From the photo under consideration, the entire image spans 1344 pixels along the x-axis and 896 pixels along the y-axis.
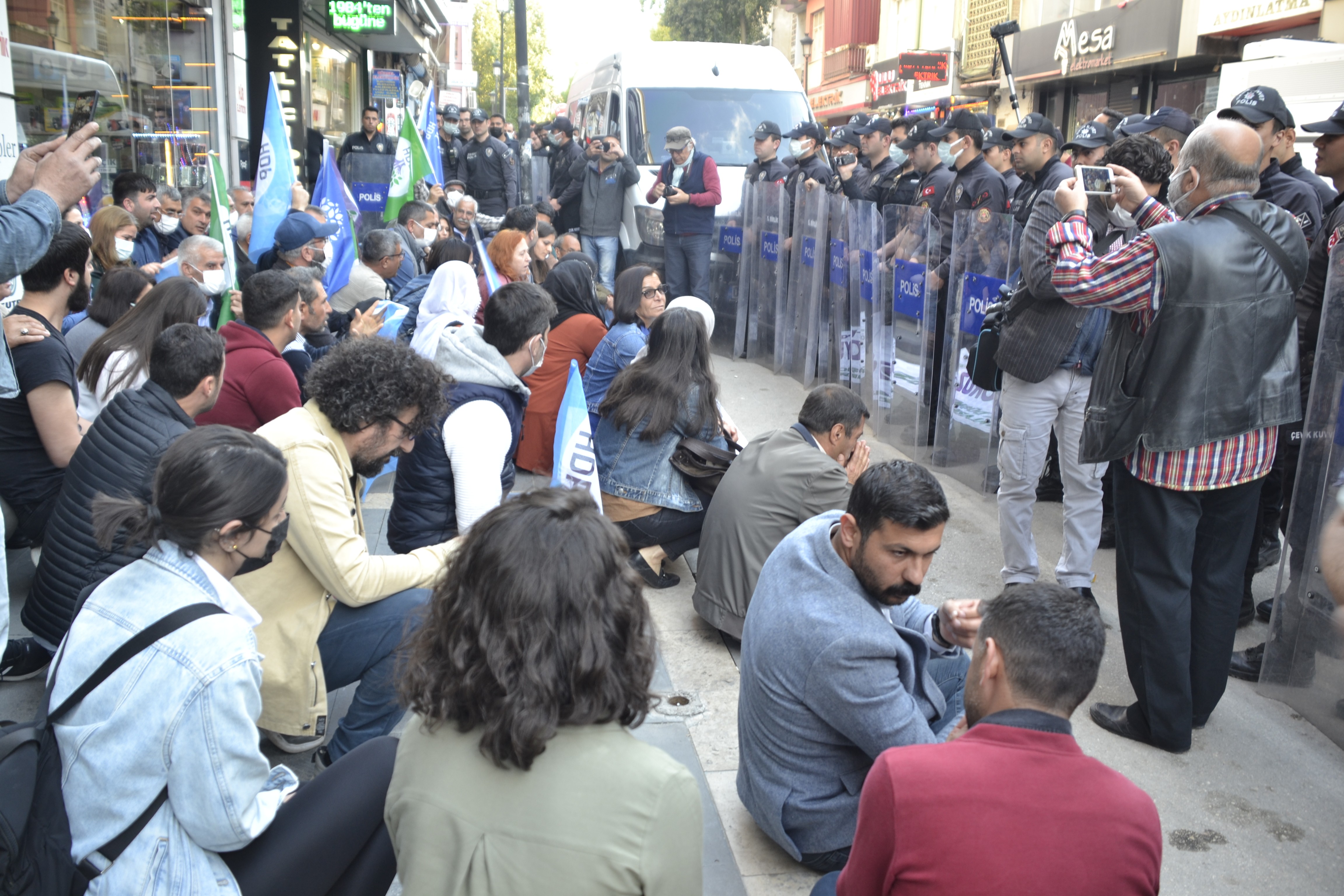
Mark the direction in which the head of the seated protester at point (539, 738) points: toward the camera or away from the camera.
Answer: away from the camera

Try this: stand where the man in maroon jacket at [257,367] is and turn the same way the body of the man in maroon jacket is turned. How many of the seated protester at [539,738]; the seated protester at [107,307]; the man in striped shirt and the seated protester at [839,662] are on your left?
1

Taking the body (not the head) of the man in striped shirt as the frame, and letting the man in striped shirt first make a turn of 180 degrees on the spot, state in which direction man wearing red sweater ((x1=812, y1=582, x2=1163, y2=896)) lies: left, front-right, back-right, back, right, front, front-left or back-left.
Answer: front-right

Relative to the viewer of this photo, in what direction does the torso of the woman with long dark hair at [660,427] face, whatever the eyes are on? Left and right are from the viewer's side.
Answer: facing away from the viewer and to the right of the viewer

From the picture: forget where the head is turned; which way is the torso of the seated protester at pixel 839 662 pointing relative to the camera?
to the viewer's right

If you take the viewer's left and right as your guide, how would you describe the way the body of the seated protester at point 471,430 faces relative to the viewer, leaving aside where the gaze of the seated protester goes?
facing away from the viewer and to the right of the viewer

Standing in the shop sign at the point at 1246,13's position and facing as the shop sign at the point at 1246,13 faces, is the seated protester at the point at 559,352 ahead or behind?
ahead

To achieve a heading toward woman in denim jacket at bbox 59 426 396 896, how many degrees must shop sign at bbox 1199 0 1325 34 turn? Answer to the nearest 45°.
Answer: approximately 45° to its left

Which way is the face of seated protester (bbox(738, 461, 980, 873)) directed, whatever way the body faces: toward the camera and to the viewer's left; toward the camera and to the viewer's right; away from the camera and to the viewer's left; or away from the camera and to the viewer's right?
toward the camera and to the viewer's right

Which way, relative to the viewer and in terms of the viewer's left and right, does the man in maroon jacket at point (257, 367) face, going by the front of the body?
facing away from the viewer and to the right of the viewer

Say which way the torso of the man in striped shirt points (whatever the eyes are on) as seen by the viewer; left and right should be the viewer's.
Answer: facing away from the viewer and to the left of the viewer

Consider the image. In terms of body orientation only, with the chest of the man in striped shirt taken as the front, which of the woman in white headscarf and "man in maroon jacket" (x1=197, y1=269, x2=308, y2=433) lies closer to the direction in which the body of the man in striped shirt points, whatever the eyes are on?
the woman in white headscarf
